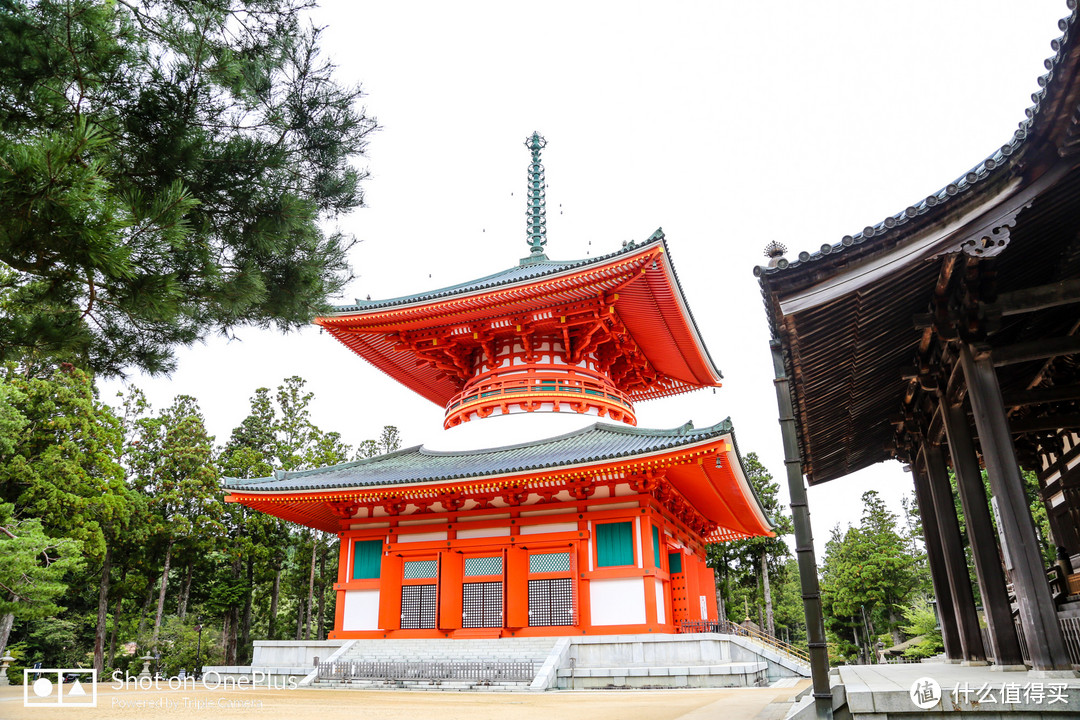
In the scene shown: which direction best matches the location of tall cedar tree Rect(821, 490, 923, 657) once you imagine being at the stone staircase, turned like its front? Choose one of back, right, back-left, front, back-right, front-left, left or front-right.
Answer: back-left

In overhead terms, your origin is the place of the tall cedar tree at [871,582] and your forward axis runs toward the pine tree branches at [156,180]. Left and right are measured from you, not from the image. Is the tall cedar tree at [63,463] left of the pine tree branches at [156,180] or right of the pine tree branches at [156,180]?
right

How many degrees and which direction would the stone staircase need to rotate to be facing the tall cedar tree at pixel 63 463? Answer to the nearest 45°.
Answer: approximately 135° to its right

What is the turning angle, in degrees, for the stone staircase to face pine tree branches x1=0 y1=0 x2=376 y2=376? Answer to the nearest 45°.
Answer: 0° — it already faces it

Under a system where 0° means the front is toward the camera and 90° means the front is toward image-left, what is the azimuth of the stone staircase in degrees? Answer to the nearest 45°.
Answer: approximately 0°

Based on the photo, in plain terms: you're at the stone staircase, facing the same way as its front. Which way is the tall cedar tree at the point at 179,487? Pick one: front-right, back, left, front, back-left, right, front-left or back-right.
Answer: back-right
